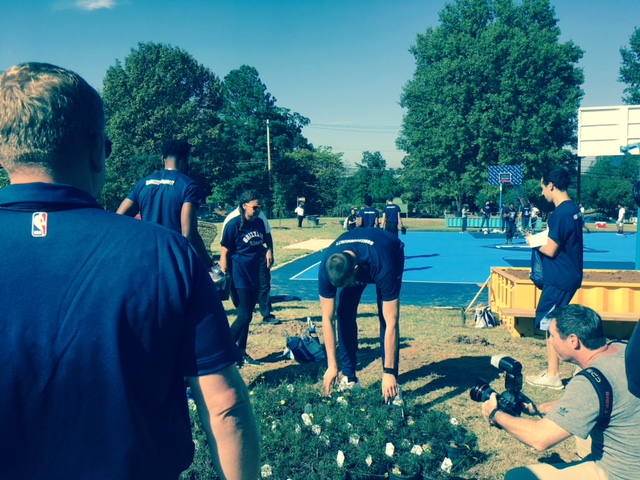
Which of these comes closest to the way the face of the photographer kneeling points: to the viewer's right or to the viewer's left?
to the viewer's left

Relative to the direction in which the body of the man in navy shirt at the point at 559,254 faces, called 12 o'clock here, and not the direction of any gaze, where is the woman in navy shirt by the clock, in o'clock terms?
The woman in navy shirt is roughly at 12 o'clock from the man in navy shirt.

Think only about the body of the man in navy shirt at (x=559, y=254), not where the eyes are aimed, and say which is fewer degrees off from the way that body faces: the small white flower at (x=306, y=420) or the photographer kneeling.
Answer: the small white flower

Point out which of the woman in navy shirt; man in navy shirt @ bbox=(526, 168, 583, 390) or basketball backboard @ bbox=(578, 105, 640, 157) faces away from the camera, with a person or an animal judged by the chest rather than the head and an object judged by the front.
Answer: the basketball backboard

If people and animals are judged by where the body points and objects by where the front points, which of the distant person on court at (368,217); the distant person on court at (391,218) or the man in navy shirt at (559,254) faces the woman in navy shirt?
the man in navy shirt

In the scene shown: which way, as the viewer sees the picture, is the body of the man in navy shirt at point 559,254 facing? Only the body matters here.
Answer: to the viewer's left
